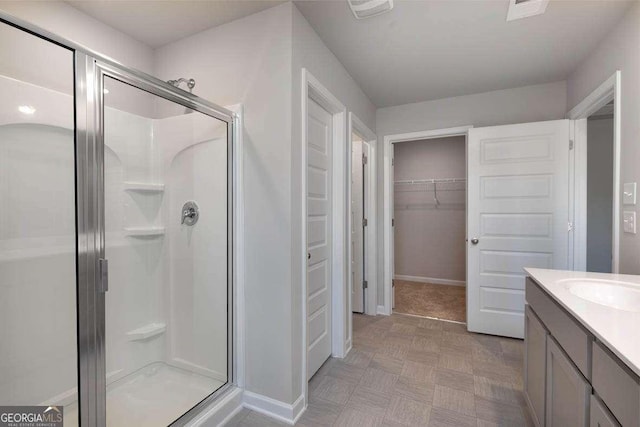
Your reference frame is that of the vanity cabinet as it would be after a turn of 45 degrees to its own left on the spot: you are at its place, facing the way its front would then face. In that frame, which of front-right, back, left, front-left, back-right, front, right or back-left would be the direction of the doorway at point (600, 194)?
back-right

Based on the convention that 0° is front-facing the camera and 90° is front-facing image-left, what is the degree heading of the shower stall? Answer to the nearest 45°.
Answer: approximately 315°

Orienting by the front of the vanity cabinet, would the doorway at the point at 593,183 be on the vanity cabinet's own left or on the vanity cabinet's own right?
on the vanity cabinet's own right

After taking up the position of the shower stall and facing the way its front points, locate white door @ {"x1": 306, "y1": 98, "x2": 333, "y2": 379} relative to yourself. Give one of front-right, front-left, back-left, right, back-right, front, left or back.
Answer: front-left

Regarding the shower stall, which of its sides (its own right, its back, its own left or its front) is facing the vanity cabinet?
front

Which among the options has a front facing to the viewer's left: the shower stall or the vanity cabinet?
the vanity cabinet

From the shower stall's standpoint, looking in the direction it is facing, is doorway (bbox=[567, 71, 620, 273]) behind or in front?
in front

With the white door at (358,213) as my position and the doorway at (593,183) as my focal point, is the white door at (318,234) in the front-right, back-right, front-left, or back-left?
back-right

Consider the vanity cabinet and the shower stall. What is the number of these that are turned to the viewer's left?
1

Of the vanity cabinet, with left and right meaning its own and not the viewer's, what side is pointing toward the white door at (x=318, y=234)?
front

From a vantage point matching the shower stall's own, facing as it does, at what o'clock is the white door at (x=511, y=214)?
The white door is roughly at 11 o'clock from the shower stall.

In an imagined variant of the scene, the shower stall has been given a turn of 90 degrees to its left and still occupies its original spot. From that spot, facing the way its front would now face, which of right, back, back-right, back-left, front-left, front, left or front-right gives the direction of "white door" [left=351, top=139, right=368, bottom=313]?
front-right

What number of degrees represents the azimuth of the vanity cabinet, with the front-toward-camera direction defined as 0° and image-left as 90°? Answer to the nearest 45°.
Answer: approximately 90°

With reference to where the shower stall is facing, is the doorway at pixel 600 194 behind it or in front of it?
in front
